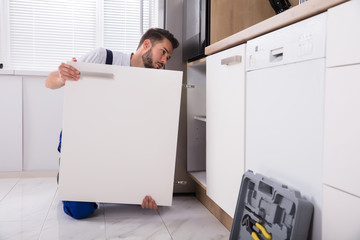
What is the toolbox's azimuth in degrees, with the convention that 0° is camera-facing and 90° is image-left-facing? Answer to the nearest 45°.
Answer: approximately 45°

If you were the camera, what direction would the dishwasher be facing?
facing the viewer and to the left of the viewer

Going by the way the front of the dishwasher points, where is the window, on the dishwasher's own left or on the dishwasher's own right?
on the dishwasher's own right

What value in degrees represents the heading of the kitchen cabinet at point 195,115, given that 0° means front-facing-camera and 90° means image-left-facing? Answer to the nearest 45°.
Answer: approximately 45°

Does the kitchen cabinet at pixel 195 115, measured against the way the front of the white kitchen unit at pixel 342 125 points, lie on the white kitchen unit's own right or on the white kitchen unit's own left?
on the white kitchen unit's own right
